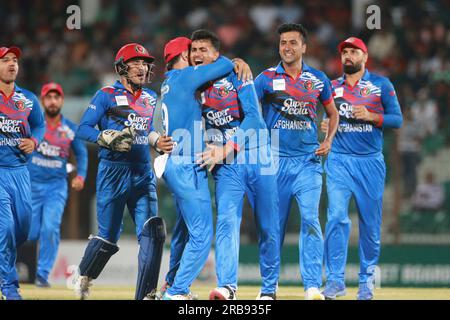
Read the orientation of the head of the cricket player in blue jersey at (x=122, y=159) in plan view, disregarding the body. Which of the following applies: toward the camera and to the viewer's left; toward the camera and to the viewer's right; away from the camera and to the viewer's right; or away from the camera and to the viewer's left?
toward the camera and to the viewer's right

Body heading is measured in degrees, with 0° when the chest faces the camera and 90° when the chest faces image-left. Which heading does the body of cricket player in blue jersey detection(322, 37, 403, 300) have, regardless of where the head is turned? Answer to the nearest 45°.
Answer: approximately 45°

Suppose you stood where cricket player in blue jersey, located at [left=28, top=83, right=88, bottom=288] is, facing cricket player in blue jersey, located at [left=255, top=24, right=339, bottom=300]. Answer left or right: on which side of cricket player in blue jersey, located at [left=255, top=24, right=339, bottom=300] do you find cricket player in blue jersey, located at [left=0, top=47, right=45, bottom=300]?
right

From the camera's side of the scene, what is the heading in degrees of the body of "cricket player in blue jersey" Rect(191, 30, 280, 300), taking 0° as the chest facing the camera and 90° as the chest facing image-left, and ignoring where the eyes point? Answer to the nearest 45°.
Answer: approximately 45°

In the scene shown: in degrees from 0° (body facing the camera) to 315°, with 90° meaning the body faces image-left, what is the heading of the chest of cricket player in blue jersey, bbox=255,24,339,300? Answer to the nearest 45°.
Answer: approximately 0°

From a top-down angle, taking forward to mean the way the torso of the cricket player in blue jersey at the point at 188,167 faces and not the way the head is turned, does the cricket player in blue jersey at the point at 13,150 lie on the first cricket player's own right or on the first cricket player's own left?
on the first cricket player's own left

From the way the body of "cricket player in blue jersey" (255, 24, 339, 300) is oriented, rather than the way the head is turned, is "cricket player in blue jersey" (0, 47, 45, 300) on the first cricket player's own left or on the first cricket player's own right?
on the first cricket player's own right

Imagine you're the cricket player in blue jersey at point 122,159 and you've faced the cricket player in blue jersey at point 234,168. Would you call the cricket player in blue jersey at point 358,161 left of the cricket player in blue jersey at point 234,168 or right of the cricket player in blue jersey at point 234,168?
left

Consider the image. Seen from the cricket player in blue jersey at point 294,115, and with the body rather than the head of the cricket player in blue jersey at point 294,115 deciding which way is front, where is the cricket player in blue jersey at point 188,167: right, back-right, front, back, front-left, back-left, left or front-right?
front-right

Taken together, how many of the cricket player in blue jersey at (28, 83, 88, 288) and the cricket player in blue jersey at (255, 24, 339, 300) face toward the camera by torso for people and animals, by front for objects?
2
